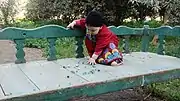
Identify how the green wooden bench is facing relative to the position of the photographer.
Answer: facing the viewer and to the right of the viewer
